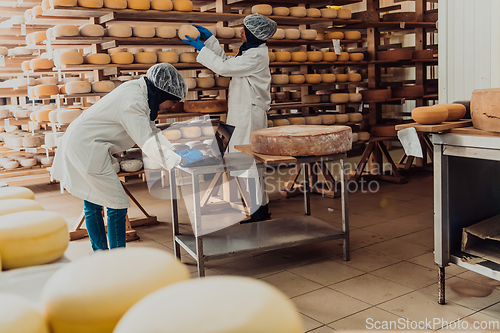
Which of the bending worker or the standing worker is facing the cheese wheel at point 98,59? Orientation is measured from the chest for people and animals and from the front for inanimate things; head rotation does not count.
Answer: the standing worker

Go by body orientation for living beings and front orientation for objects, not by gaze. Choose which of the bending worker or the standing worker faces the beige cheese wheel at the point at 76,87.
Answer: the standing worker

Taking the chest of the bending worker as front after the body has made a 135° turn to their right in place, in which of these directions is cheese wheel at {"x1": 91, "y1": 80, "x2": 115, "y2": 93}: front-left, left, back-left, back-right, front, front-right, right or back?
back-right

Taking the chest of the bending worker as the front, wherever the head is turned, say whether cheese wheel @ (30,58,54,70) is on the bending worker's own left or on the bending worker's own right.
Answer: on the bending worker's own left

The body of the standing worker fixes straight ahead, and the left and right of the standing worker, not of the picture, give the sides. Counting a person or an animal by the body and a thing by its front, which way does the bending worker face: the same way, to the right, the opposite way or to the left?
the opposite way

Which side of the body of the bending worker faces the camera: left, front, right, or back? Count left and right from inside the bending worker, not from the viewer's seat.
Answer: right

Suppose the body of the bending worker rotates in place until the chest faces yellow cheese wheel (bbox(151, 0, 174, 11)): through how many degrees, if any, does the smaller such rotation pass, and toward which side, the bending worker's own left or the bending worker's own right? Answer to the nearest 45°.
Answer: approximately 90° to the bending worker's own left

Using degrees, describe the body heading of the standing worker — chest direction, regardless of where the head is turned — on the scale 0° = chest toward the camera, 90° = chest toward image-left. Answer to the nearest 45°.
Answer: approximately 90°

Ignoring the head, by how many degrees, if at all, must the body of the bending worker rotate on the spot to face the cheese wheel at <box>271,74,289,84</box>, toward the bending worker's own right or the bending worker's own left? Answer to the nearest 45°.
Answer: approximately 45° to the bending worker's own left

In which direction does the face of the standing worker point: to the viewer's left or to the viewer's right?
to the viewer's left

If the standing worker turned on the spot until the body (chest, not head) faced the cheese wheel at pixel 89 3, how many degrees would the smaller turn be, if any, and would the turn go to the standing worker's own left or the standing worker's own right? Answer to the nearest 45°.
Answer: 0° — they already face it

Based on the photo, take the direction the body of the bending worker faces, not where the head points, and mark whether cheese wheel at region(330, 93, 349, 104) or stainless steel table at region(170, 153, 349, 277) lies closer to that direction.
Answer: the stainless steel table

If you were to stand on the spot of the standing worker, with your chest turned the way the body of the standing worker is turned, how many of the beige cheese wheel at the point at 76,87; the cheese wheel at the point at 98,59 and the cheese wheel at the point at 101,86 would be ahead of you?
3

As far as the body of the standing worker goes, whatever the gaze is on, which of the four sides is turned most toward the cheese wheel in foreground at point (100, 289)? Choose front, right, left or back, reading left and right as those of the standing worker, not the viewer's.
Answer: left

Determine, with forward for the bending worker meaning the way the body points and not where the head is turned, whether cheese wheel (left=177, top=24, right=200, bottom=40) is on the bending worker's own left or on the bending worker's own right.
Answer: on the bending worker's own left
